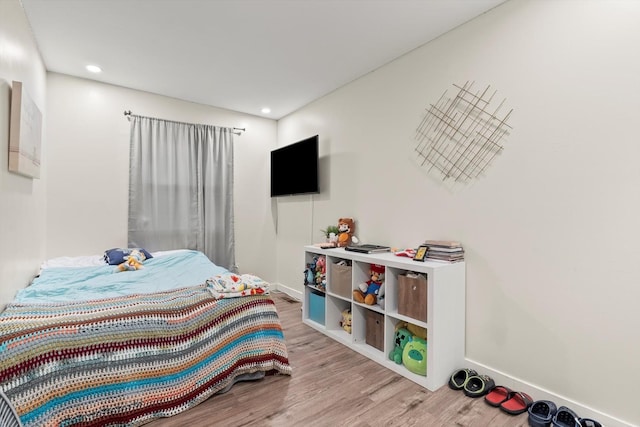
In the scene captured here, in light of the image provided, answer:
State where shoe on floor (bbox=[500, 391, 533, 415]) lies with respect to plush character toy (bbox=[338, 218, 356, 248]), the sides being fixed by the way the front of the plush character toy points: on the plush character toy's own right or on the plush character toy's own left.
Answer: on the plush character toy's own left

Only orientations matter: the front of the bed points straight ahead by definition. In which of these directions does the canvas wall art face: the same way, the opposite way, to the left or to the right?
to the left

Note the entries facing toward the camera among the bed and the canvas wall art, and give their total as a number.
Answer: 1

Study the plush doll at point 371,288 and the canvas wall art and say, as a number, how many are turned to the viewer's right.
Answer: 1

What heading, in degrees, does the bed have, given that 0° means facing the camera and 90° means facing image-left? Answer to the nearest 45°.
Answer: approximately 0°

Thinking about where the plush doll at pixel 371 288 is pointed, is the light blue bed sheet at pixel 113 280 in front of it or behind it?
in front

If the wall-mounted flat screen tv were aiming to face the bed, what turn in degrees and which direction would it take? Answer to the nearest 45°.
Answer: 0° — it already faces it
